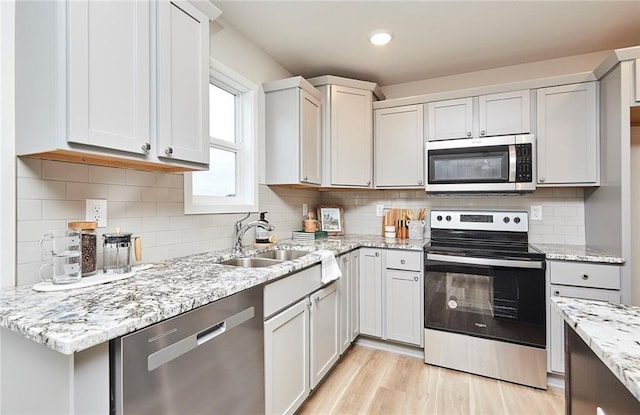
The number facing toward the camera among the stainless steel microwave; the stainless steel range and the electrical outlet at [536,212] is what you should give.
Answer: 3

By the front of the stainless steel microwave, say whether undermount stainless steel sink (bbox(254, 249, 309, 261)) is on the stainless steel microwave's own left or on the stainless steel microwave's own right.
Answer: on the stainless steel microwave's own right

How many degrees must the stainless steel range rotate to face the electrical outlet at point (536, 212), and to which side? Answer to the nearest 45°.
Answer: approximately 135° to its left

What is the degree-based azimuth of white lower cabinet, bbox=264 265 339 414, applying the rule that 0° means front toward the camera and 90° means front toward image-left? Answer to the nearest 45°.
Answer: approximately 315°

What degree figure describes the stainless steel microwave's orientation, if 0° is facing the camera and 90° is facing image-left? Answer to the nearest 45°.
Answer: approximately 0°

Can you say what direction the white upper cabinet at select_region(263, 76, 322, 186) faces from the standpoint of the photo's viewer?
facing the viewer and to the right of the viewer

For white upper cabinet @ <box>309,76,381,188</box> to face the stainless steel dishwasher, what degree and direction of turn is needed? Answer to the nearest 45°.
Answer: approximately 45° to its right

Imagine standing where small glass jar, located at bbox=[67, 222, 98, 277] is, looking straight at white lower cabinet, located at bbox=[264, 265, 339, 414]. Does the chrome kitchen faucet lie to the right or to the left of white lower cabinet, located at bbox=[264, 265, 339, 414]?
left

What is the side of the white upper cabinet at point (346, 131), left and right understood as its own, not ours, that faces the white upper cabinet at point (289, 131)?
right

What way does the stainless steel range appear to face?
toward the camera

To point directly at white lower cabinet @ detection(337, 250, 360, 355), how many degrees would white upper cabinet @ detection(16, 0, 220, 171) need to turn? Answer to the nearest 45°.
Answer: approximately 45° to its left

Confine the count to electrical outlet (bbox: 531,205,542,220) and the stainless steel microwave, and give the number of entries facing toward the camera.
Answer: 2

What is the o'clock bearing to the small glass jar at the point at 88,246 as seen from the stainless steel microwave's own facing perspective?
The small glass jar is roughly at 1 o'clock from the stainless steel microwave.

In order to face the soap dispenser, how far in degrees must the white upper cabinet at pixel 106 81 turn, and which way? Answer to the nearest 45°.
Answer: approximately 90° to its left

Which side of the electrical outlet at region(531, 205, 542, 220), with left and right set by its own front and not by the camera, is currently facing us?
front
